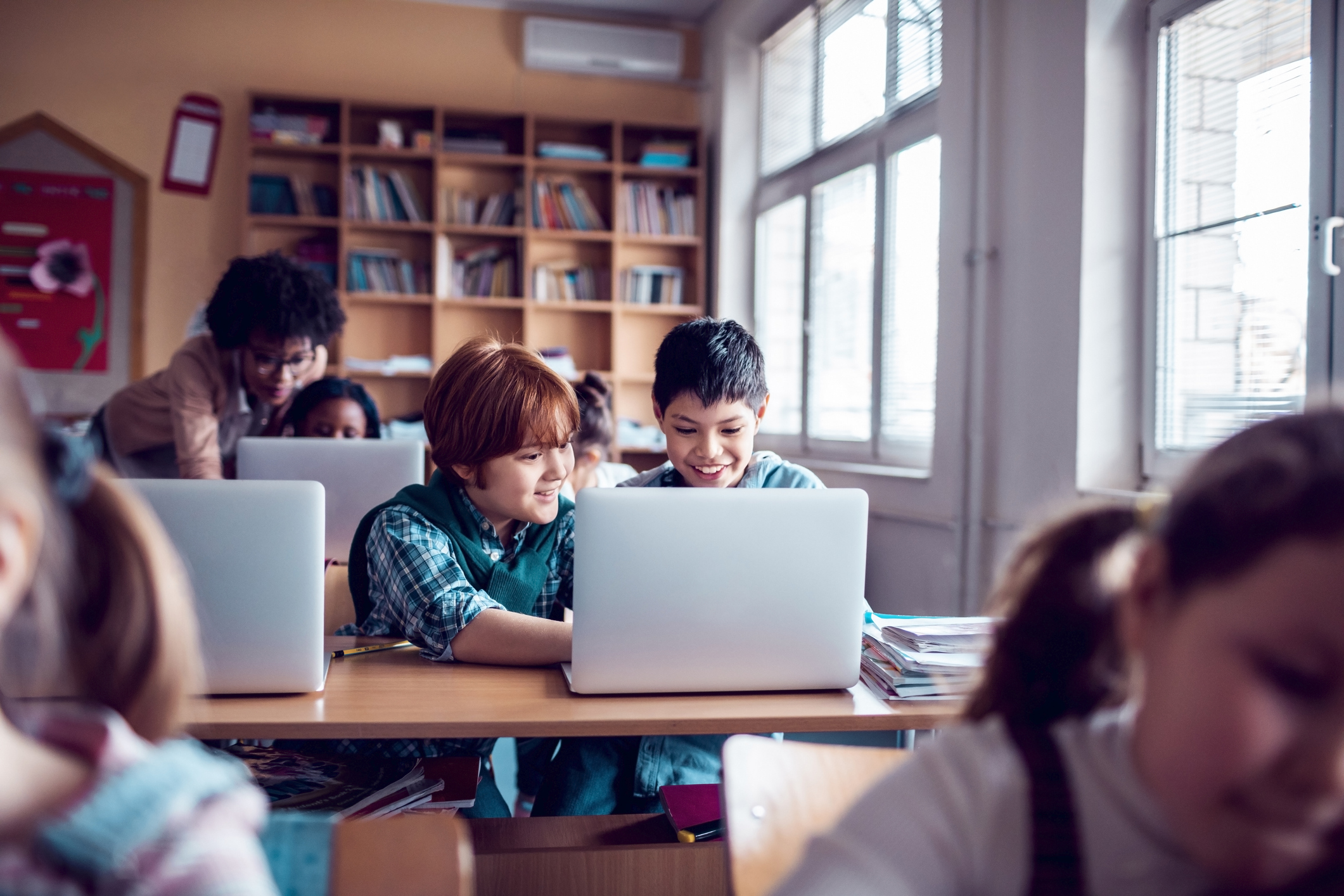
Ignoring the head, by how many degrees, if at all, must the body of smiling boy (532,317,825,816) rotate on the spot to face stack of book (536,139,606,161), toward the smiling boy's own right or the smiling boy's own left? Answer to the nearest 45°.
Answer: approximately 180°

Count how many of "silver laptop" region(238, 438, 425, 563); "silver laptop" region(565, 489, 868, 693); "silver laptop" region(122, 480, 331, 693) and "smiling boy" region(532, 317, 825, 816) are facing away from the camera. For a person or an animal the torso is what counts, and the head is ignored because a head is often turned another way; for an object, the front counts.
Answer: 3

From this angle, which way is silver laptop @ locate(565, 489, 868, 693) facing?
away from the camera

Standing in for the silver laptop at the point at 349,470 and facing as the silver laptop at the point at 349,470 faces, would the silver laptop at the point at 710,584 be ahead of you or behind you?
behind

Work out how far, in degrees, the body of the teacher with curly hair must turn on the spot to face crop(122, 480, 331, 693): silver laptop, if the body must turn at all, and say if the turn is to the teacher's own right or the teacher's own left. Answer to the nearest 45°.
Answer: approximately 45° to the teacher's own right

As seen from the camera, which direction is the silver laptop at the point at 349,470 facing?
away from the camera

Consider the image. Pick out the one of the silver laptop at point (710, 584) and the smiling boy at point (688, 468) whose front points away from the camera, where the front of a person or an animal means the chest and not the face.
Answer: the silver laptop

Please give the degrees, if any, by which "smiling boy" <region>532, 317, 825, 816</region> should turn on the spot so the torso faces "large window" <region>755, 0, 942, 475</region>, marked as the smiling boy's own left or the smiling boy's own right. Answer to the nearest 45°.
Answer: approximately 180°

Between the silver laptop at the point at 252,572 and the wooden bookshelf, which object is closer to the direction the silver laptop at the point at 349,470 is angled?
the wooden bookshelf

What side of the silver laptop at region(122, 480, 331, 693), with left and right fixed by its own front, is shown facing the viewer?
back
